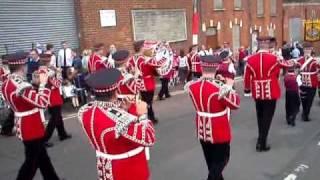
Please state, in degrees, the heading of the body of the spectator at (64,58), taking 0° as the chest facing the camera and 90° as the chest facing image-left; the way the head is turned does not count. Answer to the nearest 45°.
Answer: approximately 0°
